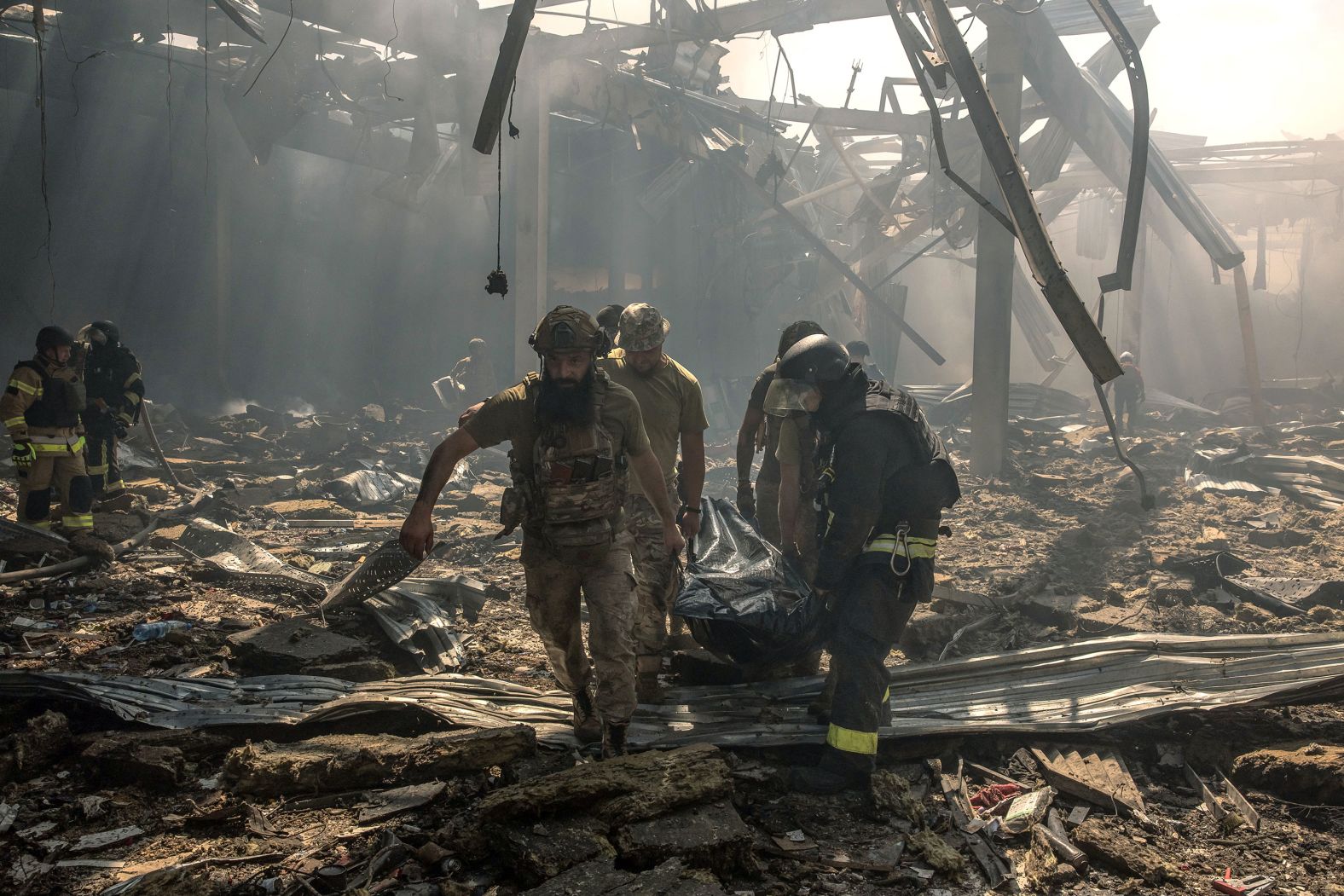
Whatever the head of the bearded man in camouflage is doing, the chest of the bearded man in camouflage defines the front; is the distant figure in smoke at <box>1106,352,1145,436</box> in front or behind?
behind

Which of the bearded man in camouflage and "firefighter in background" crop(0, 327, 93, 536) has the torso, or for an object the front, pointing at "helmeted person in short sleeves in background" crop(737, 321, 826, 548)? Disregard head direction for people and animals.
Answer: "firefighter in background" crop(0, 327, 93, 536)

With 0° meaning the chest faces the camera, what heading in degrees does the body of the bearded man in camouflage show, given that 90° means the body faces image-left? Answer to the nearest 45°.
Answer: approximately 0°

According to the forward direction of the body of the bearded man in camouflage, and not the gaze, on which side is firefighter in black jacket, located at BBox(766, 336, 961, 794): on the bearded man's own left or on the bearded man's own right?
on the bearded man's own left

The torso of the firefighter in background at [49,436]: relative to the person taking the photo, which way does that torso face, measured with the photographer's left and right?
facing the viewer and to the right of the viewer

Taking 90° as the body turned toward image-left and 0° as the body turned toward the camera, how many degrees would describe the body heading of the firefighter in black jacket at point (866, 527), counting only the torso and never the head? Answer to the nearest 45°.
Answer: approximately 90°

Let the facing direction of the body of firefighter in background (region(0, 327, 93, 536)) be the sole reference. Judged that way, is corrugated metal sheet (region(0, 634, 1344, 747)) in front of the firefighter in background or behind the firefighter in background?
in front

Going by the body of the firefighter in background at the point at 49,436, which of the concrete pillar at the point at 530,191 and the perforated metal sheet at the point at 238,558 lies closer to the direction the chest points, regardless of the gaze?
the perforated metal sheet

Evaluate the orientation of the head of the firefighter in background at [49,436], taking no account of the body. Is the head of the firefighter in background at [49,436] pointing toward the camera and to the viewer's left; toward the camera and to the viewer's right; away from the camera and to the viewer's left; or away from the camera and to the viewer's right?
toward the camera and to the viewer's right

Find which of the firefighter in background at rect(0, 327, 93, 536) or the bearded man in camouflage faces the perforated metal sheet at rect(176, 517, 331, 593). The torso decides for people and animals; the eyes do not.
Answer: the firefighter in background
